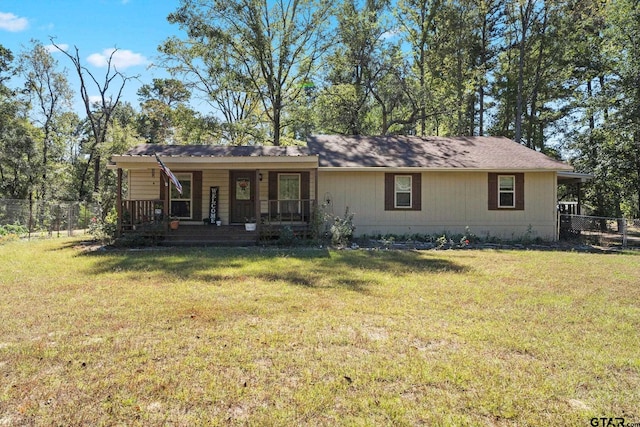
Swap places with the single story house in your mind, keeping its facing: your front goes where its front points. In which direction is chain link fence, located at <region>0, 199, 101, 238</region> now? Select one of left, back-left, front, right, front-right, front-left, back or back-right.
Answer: right

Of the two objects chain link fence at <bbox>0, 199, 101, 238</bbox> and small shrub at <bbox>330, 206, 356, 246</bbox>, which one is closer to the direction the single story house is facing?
the small shrub

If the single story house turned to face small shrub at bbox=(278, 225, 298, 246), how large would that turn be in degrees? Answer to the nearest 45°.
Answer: approximately 45° to its right

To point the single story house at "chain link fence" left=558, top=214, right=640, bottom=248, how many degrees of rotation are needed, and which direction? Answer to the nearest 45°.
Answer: approximately 90° to its left

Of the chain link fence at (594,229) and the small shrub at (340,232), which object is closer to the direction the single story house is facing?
the small shrub

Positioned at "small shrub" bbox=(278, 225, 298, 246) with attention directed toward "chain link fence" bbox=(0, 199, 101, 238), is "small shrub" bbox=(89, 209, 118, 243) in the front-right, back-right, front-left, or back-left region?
front-left

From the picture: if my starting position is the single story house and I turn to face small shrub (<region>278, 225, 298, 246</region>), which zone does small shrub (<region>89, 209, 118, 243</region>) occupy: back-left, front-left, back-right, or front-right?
front-right

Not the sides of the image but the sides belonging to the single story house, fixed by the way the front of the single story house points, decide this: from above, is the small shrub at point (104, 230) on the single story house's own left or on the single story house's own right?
on the single story house's own right

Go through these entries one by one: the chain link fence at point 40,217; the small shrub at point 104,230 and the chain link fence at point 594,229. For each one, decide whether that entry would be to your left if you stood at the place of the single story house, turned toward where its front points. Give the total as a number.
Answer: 1

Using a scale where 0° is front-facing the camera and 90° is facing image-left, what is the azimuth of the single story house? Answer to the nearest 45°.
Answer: approximately 0°

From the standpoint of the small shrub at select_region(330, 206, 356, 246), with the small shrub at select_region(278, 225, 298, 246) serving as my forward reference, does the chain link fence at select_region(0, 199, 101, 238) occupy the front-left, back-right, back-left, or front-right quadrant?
front-right

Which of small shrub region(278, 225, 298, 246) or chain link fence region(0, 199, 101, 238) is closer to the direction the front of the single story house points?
the small shrub

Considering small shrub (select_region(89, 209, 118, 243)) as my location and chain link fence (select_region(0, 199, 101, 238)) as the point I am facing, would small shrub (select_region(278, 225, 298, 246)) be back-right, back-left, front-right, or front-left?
back-right

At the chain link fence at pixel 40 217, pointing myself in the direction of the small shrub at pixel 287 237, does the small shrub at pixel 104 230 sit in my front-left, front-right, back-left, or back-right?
front-right

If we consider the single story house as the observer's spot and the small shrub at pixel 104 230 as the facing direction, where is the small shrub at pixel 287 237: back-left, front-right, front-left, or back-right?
front-left
